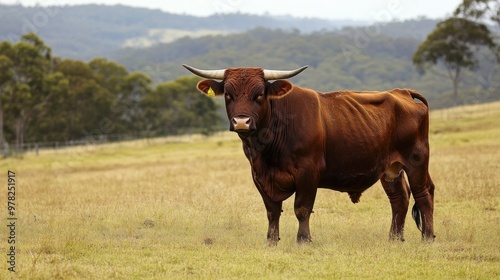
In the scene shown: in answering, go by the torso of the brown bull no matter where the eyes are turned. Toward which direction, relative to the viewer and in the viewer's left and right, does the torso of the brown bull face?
facing the viewer and to the left of the viewer
